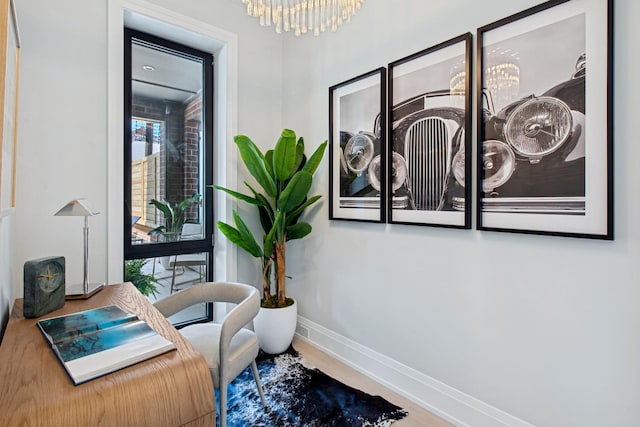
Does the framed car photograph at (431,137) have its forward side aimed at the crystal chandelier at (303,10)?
yes

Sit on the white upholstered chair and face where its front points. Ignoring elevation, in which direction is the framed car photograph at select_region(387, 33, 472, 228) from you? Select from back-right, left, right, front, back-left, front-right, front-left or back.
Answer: back-left

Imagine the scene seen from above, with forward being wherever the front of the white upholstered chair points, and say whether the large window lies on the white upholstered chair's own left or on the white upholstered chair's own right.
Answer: on the white upholstered chair's own right

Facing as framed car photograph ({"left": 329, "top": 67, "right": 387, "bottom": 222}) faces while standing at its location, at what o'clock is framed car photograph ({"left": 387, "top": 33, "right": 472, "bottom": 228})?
framed car photograph ({"left": 387, "top": 33, "right": 472, "bottom": 228}) is roughly at 9 o'clock from framed car photograph ({"left": 329, "top": 67, "right": 387, "bottom": 222}).

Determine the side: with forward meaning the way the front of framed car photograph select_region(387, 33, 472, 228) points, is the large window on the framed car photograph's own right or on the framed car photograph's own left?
on the framed car photograph's own right

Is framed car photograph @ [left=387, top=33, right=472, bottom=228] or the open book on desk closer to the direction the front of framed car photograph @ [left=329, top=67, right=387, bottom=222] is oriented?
the open book on desk

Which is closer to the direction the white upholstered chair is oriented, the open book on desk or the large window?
the open book on desk
